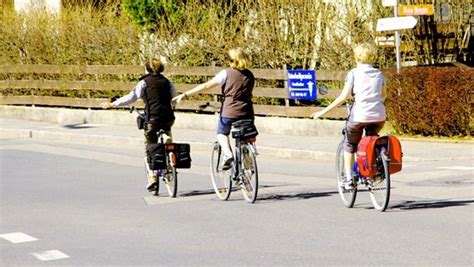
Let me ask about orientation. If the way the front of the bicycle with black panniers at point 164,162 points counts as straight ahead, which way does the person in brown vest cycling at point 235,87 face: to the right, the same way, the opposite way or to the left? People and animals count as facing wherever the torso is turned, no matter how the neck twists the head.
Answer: the same way

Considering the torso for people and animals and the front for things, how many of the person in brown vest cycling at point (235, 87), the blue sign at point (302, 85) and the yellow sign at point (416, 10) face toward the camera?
2

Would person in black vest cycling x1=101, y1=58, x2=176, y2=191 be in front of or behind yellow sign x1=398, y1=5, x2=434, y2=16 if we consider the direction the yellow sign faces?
in front

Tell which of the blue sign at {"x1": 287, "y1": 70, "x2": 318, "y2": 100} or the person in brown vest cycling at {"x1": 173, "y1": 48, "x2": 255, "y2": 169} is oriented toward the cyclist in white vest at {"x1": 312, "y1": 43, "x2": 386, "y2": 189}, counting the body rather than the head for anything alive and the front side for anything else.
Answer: the blue sign

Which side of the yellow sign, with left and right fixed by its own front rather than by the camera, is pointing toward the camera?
front

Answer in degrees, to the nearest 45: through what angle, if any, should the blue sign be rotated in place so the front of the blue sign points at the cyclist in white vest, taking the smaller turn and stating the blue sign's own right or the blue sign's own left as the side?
0° — it already faces them

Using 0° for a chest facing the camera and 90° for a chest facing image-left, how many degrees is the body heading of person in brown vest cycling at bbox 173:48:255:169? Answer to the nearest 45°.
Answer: approximately 135°

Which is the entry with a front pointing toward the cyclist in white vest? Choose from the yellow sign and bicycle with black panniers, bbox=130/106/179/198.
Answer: the yellow sign

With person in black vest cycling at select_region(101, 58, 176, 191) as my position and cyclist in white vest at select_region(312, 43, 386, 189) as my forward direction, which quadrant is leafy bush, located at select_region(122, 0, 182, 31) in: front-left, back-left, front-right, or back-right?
back-left

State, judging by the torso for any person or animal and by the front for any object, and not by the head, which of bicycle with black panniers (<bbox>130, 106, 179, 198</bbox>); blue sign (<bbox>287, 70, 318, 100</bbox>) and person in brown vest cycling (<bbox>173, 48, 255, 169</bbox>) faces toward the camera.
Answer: the blue sign

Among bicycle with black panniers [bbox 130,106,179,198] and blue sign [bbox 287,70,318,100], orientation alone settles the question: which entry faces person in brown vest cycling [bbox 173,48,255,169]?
the blue sign

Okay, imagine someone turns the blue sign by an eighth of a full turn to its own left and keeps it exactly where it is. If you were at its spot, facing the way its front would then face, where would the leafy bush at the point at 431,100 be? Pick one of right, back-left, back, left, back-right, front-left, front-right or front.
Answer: front

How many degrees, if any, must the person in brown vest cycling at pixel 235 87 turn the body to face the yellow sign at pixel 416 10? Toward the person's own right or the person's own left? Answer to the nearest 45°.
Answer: approximately 90° to the person's own right

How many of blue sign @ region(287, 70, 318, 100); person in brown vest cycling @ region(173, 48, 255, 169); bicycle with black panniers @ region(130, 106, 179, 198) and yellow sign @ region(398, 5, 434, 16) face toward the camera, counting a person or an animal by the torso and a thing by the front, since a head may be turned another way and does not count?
2

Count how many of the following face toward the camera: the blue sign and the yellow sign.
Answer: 2

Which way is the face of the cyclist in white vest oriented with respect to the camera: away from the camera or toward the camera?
away from the camera

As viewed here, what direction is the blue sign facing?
toward the camera
